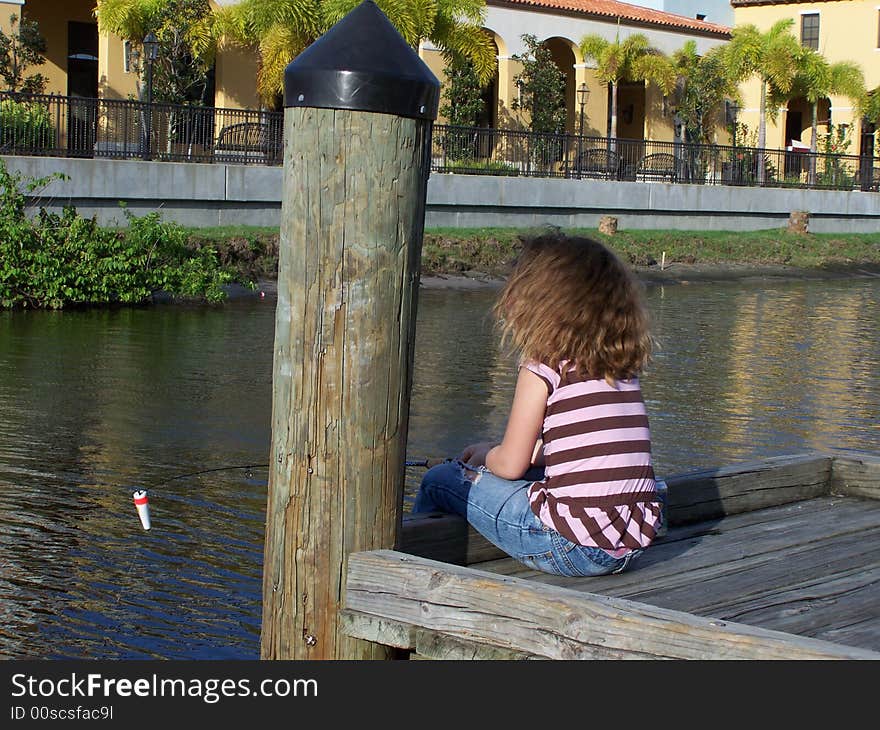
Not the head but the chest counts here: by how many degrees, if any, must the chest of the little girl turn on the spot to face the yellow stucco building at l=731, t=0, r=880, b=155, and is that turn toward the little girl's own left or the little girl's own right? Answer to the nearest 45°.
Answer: approximately 45° to the little girl's own right

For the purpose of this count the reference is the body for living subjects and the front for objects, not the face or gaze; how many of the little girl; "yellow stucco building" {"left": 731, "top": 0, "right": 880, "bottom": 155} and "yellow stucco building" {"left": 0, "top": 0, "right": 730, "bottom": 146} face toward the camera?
2

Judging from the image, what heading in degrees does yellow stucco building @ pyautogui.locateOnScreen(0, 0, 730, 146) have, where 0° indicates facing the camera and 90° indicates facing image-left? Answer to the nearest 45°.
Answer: approximately 0°

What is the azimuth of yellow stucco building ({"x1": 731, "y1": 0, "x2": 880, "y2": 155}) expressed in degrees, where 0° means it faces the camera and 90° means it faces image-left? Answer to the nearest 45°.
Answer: approximately 0°

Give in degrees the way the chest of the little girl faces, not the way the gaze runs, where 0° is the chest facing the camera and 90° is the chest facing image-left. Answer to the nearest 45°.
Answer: approximately 135°

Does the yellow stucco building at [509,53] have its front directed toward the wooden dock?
yes

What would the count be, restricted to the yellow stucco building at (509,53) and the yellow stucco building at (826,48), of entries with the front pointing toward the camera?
2
